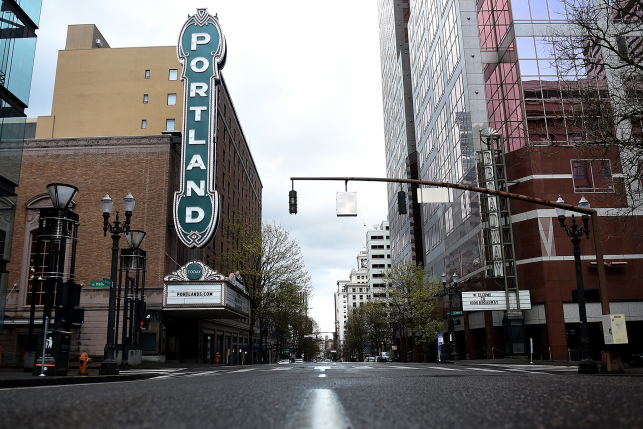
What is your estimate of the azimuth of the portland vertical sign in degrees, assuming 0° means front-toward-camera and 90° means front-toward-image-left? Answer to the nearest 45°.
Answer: approximately 0°

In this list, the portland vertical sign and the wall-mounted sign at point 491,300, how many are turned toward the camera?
2

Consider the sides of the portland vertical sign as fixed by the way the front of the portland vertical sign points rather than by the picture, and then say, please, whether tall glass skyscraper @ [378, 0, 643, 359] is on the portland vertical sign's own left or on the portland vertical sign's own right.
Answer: on the portland vertical sign's own left

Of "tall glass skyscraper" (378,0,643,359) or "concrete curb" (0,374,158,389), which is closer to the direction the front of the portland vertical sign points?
the concrete curb

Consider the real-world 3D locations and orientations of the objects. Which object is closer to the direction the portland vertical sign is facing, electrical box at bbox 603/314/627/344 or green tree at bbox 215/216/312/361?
the electrical box

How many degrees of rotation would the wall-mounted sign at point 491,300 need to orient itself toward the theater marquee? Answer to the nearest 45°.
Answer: approximately 45° to its right

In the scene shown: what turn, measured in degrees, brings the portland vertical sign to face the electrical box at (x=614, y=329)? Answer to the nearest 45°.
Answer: approximately 45° to its left

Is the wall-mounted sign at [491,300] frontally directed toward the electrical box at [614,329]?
yes

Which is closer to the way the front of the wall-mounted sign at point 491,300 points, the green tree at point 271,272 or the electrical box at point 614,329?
the electrical box

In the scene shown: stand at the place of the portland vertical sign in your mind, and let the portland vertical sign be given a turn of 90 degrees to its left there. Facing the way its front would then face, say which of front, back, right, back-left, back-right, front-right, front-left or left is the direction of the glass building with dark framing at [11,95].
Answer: back-right

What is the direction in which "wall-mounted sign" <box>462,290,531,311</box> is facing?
toward the camera

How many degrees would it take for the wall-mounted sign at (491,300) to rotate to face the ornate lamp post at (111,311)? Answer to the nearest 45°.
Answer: approximately 45° to its right
